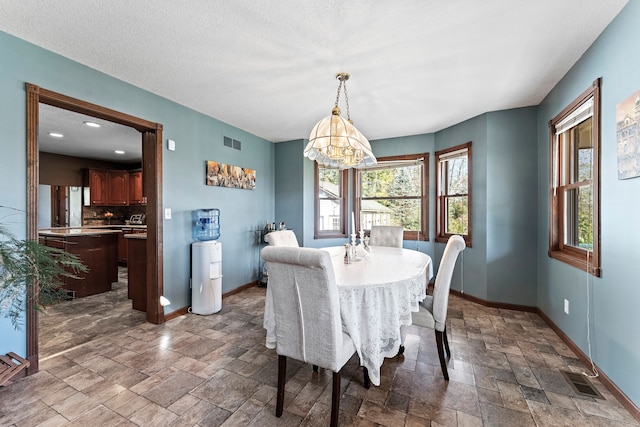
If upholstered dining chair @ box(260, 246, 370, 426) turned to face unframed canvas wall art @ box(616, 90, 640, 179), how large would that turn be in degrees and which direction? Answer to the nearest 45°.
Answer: approximately 45° to its right

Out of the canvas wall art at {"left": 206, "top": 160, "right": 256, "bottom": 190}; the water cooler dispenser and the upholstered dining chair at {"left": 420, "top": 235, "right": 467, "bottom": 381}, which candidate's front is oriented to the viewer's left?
the upholstered dining chair

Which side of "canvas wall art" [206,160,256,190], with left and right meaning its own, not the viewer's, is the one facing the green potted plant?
right

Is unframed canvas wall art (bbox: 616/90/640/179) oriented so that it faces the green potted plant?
yes

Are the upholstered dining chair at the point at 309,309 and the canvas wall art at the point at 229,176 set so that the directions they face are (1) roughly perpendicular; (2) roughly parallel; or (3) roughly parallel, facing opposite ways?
roughly perpendicular

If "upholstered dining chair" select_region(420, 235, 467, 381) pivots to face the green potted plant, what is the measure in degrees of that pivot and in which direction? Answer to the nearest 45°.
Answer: approximately 45° to its left

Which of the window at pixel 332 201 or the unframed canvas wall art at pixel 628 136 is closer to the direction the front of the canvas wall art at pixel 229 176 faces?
the unframed canvas wall art

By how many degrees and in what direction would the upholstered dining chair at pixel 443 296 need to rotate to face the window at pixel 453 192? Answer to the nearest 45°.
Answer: approximately 90° to its right

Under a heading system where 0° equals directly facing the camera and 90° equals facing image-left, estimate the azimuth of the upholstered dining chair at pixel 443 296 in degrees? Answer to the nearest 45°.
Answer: approximately 90°

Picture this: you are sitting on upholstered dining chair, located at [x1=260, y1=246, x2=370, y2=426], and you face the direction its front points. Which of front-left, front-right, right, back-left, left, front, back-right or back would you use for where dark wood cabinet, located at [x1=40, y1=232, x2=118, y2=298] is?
left

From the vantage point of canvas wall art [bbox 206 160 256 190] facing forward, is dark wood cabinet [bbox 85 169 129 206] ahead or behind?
behind

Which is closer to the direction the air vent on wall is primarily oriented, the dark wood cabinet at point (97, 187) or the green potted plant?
the green potted plant

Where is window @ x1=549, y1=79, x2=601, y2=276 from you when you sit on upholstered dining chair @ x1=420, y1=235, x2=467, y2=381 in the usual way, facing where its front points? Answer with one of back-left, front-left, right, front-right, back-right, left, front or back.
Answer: back-right

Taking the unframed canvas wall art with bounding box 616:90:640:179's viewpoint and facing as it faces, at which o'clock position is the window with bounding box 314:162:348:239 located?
The window is roughly at 2 o'clock from the unframed canvas wall art.

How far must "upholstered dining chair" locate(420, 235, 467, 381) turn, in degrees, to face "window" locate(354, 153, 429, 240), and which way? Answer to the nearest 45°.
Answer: approximately 90° to its right

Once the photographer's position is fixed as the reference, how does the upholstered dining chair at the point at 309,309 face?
facing away from the viewer and to the right of the viewer

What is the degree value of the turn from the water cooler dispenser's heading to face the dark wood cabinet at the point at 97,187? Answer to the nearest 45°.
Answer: approximately 180°

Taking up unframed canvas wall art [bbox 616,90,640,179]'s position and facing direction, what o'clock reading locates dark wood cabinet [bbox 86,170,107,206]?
The dark wood cabinet is roughly at 1 o'clock from the unframed canvas wall art.
